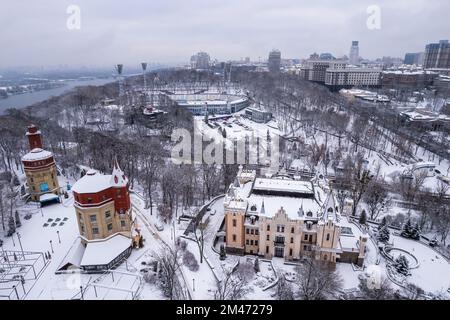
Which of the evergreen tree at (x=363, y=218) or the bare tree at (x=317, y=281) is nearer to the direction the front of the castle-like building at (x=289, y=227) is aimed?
the bare tree

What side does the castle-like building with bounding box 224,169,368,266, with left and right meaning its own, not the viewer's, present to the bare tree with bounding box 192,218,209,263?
right

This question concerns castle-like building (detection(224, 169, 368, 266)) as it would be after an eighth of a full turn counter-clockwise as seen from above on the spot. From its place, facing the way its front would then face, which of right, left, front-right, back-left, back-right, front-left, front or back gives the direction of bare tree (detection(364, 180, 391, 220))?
left

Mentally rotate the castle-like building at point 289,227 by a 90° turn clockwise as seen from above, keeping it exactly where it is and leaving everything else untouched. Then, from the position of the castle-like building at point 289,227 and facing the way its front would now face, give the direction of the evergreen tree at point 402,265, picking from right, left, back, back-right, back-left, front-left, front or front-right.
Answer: back

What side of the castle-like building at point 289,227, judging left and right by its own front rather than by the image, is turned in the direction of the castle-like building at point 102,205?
right

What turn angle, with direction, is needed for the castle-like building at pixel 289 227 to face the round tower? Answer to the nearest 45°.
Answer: approximately 90° to its right

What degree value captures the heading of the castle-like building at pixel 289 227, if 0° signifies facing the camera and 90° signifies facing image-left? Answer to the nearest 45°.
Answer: approximately 0°

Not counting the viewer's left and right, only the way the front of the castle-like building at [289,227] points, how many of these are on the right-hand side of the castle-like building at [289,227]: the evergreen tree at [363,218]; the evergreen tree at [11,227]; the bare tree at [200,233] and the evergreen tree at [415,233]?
2

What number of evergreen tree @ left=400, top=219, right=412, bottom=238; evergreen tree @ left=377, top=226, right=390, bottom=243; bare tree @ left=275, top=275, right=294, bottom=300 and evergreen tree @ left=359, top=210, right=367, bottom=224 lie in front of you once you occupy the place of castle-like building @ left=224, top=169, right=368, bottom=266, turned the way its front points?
1

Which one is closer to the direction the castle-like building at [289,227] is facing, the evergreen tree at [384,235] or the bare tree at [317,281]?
the bare tree

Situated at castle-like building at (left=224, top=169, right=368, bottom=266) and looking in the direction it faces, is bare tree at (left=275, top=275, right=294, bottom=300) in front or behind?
in front

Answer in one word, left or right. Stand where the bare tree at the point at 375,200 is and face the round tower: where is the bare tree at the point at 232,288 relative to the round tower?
left

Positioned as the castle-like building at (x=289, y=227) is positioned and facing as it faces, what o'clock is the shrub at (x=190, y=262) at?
The shrub is roughly at 2 o'clock from the castle-like building.
